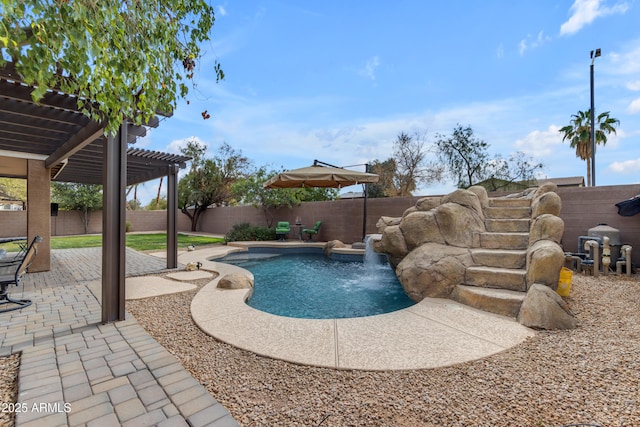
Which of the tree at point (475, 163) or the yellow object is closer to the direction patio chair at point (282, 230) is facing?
the yellow object

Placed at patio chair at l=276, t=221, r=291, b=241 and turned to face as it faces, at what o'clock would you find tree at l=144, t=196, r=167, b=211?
The tree is roughly at 5 o'clock from the patio chair.

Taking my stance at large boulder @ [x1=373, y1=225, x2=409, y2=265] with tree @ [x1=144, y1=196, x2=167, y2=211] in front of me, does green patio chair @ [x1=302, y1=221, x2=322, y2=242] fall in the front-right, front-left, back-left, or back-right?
front-right

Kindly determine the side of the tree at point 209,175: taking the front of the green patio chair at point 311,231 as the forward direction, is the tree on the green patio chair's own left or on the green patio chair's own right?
on the green patio chair's own right

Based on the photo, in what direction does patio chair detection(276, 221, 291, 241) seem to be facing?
toward the camera

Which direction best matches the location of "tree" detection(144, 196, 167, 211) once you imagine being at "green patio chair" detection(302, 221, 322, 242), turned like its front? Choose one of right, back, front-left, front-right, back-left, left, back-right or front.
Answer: right

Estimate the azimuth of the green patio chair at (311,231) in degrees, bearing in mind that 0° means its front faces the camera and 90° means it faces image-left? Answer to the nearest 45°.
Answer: approximately 45°

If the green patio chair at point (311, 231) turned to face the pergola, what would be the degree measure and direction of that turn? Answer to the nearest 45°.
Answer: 0° — it already faces it

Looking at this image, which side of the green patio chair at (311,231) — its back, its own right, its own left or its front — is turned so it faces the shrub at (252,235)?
front

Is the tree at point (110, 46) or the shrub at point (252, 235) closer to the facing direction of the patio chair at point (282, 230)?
the tree

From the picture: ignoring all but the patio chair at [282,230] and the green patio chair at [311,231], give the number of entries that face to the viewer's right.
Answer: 0

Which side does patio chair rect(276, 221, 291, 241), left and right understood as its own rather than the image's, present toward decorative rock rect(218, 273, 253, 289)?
front
